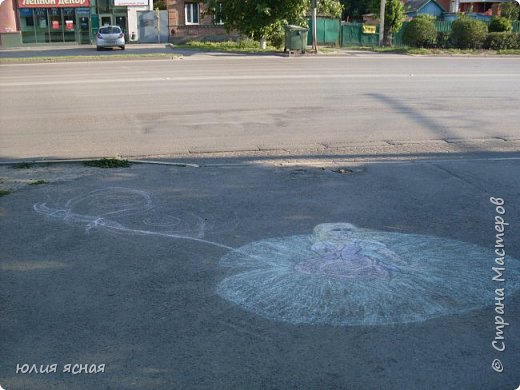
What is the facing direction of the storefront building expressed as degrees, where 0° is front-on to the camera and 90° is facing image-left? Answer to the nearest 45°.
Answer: approximately 0°

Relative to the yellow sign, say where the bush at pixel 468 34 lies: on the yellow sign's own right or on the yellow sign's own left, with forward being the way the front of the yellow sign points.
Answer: on the yellow sign's own left

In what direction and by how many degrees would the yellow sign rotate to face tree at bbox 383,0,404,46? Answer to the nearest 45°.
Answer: approximately 135° to its left

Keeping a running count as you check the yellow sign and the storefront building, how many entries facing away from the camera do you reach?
0

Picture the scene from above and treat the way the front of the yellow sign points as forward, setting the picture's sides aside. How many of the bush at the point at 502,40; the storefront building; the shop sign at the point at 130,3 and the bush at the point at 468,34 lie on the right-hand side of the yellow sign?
2

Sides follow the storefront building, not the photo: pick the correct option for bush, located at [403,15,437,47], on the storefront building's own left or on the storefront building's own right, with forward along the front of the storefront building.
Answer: on the storefront building's own left

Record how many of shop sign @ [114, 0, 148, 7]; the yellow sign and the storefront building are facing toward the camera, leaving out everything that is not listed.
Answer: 3

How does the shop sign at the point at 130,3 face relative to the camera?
toward the camera

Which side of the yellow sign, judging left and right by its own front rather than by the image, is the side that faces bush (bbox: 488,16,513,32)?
left

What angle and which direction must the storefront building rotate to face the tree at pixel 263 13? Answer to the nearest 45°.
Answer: approximately 45° to its left

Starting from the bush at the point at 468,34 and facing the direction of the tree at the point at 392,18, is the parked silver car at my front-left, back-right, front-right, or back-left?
front-left

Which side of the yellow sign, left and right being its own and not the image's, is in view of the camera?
front

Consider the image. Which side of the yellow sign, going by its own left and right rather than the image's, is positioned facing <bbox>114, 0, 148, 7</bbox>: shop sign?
right

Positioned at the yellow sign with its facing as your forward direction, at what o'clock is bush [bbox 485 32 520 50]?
The bush is roughly at 10 o'clock from the yellow sign.
